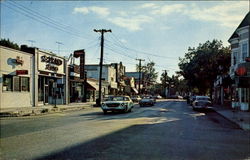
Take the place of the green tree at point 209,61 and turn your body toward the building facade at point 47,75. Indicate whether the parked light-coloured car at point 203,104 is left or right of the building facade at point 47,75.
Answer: left

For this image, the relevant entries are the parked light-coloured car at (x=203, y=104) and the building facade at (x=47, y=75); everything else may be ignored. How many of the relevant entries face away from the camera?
1

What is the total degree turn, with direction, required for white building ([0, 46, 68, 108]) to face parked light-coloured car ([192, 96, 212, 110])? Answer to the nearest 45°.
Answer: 0° — it already faces it

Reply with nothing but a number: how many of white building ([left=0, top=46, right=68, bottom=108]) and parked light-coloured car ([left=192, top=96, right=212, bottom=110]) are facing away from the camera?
1

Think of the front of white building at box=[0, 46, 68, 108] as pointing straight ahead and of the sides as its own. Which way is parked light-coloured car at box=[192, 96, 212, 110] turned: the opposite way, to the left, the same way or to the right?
to the left

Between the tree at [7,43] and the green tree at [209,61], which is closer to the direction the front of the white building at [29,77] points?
the green tree

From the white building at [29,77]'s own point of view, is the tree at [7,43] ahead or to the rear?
to the rear

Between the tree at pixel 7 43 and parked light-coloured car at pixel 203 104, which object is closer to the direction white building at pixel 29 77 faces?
the parked light-coloured car

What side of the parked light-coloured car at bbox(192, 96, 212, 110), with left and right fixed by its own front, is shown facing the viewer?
back

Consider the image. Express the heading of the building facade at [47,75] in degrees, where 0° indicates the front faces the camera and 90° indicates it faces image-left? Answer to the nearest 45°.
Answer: approximately 315°
